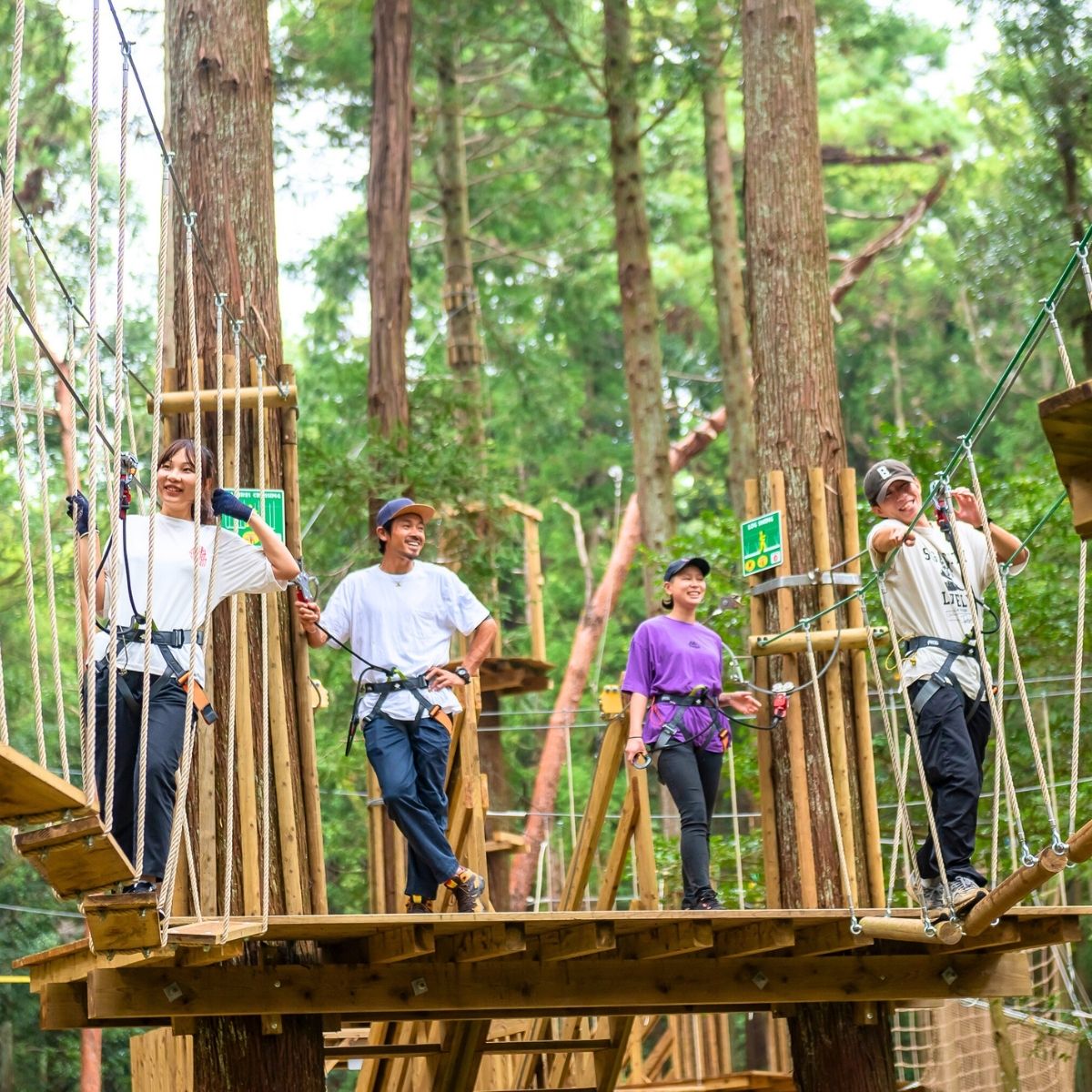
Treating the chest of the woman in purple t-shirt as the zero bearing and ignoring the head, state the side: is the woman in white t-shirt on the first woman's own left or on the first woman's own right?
on the first woman's own right

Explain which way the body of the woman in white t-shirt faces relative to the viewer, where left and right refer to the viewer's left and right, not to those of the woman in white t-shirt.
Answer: facing the viewer

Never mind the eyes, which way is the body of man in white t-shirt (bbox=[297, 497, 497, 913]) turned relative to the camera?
toward the camera

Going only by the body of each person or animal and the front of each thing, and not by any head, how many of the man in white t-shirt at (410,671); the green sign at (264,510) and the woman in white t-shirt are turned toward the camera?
3

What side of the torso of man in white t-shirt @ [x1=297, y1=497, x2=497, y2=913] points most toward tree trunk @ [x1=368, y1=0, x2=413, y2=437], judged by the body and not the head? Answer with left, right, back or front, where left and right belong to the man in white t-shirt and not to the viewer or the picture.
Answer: back

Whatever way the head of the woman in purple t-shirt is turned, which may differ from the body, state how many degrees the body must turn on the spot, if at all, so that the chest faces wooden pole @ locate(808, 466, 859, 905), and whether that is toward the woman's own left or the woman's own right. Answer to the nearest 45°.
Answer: approximately 90° to the woman's own left

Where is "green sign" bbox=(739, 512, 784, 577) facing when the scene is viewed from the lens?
facing the viewer and to the left of the viewer

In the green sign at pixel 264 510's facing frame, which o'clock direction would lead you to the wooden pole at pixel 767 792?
The wooden pole is roughly at 8 o'clock from the green sign.
